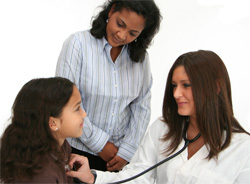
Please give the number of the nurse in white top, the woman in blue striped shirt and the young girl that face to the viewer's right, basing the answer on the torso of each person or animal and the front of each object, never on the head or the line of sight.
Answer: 1

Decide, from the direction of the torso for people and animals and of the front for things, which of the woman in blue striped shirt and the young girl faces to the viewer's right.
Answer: the young girl

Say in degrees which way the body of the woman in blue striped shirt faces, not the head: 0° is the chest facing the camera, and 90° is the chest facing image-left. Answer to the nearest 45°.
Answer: approximately 0°

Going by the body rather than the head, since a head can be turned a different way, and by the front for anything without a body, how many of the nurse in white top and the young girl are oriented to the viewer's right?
1

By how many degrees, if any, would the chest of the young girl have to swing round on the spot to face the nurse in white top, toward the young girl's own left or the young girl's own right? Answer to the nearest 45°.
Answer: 0° — they already face them

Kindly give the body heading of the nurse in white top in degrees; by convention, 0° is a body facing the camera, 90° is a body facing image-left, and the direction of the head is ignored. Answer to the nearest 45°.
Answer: approximately 45°

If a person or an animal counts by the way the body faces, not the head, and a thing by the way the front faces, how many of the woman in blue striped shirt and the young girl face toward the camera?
1

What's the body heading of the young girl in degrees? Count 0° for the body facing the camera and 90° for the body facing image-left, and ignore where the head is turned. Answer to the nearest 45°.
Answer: approximately 270°

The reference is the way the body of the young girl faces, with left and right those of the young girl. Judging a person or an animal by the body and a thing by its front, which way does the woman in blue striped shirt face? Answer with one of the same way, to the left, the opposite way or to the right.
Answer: to the right

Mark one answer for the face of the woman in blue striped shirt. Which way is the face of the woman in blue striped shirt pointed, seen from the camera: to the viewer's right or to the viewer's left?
to the viewer's left
